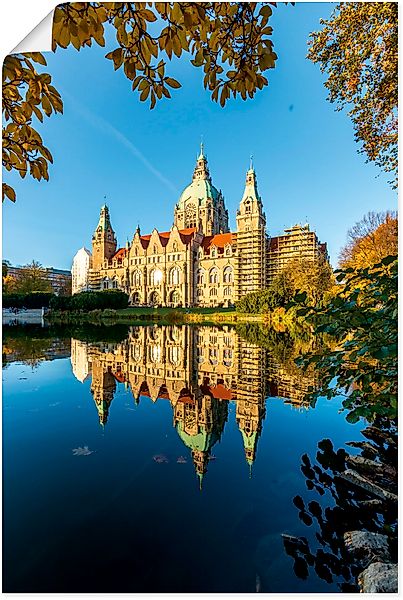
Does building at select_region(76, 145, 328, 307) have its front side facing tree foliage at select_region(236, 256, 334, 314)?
no

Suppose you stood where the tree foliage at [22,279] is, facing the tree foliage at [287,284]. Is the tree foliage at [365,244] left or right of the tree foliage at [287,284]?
right

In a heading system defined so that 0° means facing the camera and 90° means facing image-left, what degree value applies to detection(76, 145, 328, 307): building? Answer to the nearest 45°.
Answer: approximately 45°

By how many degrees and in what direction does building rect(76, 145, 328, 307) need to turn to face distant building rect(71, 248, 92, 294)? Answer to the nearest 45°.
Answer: approximately 45° to its right

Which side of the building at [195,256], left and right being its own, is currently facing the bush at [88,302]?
front

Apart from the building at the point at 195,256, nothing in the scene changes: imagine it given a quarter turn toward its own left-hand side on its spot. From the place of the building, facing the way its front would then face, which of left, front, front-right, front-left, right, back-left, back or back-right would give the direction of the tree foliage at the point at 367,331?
front-right

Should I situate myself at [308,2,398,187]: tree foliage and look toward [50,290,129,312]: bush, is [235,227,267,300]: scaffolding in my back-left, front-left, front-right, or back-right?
front-right

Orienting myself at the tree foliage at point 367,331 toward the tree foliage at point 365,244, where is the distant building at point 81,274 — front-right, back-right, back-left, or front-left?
front-left

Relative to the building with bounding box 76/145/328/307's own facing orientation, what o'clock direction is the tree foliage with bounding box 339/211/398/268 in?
The tree foliage is roughly at 10 o'clock from the building.

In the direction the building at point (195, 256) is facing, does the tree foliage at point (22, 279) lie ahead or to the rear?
ahead

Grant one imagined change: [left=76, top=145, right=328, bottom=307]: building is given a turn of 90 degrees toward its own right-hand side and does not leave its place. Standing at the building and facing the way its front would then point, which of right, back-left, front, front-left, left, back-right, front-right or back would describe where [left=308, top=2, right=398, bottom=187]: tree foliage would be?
back-left

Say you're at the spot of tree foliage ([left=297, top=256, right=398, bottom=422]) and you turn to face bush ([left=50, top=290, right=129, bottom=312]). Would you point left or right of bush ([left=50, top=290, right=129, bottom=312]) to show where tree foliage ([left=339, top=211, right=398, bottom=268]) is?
right
